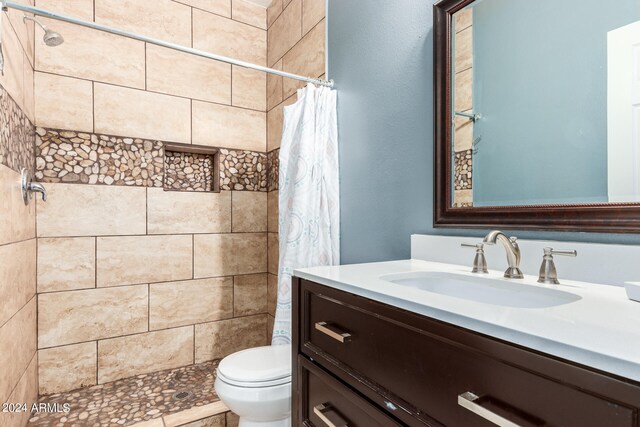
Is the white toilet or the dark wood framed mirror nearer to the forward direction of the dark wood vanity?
the white toilet

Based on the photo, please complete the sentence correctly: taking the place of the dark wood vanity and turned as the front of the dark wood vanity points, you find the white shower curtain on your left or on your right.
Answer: on your right

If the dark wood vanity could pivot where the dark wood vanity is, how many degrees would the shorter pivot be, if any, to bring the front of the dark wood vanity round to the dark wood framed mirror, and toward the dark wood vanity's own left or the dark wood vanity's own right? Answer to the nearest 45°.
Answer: approximately 180°

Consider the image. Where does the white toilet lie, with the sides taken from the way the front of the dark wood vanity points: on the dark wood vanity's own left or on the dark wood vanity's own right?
on the dark wood vanity's own right

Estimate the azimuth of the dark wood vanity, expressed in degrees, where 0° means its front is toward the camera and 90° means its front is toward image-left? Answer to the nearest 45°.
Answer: approximately 45°
